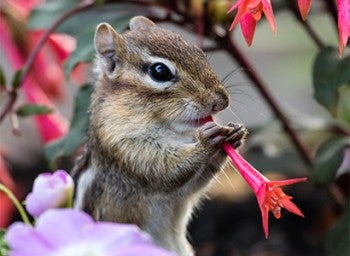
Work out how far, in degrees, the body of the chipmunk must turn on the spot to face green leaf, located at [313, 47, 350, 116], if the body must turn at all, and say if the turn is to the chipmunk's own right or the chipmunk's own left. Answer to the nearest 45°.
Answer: approximately 45° to the chipmunk's own left

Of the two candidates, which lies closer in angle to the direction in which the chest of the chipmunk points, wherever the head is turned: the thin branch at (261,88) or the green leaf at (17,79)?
the thin branch

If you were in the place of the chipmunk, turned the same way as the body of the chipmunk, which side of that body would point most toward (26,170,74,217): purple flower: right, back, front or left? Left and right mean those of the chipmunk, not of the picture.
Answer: right

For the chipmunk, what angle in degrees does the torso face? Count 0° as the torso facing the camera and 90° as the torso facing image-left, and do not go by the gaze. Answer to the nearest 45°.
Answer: approximately 270°
